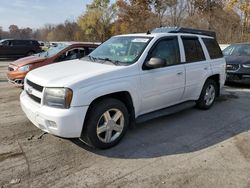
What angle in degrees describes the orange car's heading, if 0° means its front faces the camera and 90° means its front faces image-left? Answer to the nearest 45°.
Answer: approximately 45°

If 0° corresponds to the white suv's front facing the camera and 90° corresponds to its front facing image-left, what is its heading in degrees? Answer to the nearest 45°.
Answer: approximately 45°

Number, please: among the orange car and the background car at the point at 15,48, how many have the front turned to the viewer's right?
0

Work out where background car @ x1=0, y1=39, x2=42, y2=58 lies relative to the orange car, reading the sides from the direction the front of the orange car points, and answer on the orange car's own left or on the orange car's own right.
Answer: on the orange car's own right

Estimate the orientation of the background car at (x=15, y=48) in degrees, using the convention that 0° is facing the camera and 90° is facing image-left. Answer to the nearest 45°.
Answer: approximately 90°

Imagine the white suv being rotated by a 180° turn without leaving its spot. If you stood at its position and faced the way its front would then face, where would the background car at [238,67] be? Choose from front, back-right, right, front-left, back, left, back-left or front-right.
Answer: front

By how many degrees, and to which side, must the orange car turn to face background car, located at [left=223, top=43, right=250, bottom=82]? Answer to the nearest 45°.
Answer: approximately 135° to its left

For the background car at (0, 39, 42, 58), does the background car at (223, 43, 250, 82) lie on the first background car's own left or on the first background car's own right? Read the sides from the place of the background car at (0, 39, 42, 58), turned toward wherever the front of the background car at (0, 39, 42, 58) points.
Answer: on the first background car's own left

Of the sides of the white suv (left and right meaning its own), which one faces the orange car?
right

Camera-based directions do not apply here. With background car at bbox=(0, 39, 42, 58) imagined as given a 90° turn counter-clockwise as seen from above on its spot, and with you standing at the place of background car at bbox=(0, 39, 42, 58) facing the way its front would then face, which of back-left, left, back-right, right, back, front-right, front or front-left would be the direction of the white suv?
front
